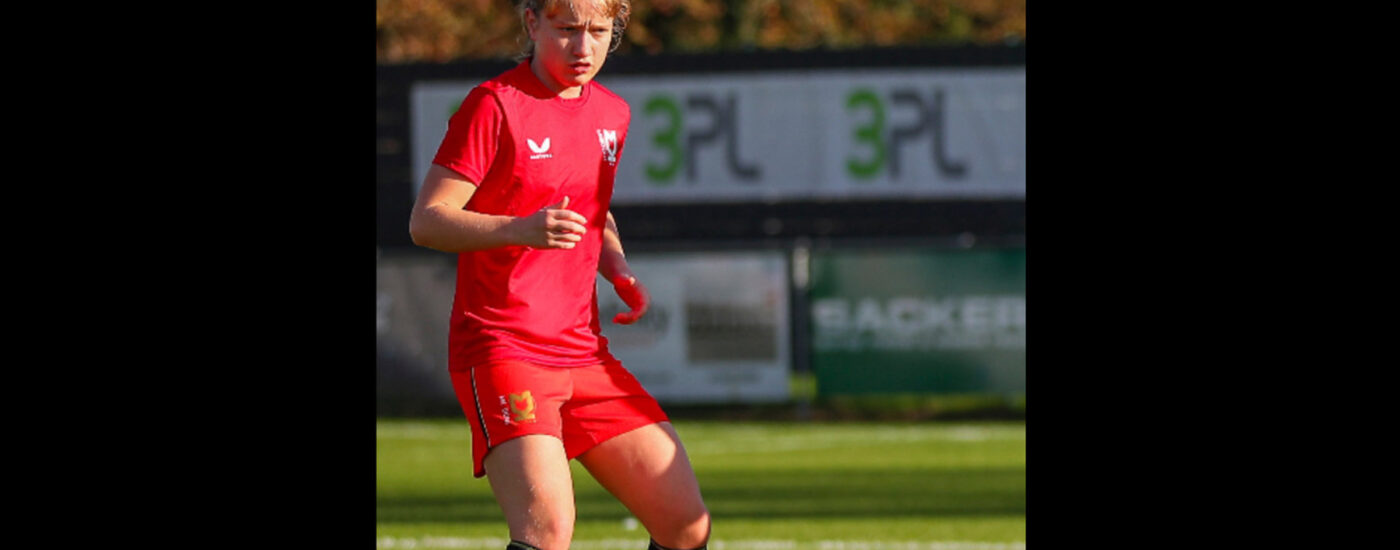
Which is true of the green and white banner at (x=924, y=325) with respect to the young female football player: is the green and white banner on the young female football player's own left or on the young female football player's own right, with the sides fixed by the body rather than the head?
on the young female football player's own left

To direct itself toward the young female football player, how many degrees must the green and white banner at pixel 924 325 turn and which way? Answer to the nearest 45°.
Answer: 0° — it already faces them

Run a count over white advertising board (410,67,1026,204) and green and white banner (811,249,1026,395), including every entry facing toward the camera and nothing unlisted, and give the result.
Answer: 2

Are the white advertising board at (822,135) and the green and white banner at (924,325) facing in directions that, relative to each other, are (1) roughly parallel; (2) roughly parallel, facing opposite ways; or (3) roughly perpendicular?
roughly parallel

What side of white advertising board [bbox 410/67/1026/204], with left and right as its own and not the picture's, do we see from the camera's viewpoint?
front

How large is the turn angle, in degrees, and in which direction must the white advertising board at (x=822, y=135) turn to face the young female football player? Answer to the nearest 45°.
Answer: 0° — it already faces them

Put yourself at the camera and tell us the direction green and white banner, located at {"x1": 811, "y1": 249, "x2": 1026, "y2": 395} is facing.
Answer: facing the viewer

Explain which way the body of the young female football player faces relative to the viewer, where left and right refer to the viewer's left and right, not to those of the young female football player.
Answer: facing the viewer and to the right of the viewer
